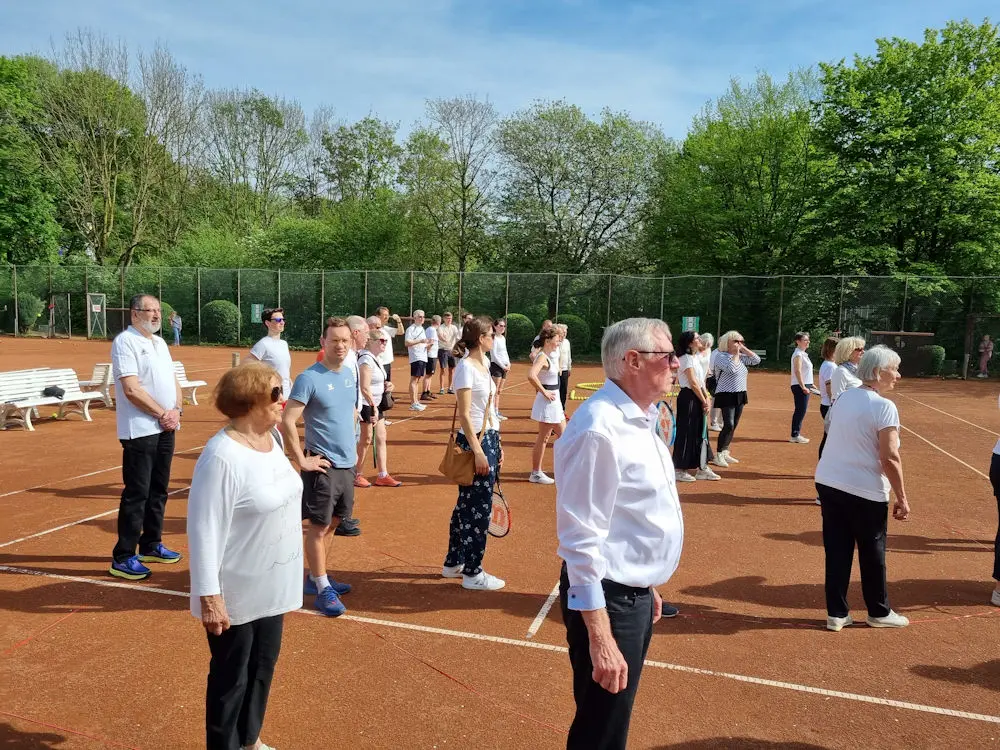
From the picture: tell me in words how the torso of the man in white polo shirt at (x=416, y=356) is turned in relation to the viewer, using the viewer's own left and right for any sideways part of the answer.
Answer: facing the viewer and to the right of the viewer

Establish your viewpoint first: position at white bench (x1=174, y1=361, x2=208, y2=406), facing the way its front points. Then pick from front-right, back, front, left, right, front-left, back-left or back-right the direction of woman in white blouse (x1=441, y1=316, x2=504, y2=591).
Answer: front-right

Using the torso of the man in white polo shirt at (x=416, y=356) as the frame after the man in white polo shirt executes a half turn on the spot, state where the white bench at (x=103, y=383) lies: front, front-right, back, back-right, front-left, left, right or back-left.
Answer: front-left

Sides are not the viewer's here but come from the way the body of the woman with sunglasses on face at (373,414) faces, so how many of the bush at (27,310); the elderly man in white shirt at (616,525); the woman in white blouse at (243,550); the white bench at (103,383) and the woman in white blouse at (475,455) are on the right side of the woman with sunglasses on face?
3

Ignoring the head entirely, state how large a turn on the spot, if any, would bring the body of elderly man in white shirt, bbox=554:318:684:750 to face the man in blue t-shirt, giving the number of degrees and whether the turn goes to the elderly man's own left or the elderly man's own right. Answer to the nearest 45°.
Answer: approximately 135° to the elderly man's own left
